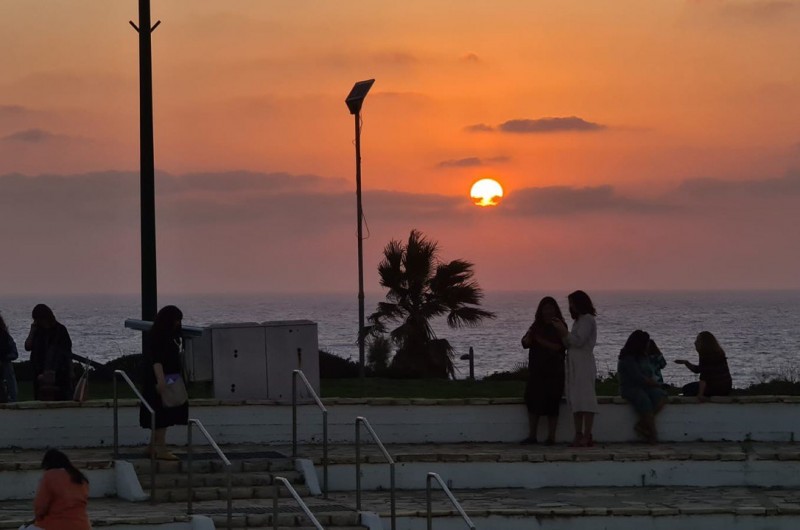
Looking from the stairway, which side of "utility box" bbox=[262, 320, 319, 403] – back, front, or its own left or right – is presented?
front

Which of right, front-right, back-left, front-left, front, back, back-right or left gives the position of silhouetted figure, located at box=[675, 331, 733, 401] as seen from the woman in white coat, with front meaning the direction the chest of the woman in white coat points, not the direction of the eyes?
back-right

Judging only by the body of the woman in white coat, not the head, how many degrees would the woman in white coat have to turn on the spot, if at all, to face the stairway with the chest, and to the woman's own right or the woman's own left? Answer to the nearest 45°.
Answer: approximately 45° to the woman's own left

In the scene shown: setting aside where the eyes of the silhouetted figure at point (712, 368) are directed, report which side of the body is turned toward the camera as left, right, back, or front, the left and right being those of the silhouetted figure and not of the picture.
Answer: left

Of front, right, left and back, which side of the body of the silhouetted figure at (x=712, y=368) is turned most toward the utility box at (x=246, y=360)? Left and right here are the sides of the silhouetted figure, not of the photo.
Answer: front

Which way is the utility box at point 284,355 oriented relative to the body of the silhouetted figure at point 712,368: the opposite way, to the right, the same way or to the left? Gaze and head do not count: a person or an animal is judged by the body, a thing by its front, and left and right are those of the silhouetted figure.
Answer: to the left

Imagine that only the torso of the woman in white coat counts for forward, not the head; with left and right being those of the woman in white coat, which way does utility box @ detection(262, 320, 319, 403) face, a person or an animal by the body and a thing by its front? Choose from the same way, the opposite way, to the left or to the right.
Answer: to the left

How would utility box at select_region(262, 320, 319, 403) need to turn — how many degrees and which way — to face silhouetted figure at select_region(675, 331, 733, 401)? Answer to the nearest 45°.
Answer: approximately 90° to its left

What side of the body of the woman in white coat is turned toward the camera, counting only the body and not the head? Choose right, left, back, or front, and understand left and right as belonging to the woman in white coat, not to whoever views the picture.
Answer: left
